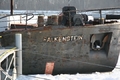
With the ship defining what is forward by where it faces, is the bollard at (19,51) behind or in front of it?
behind
